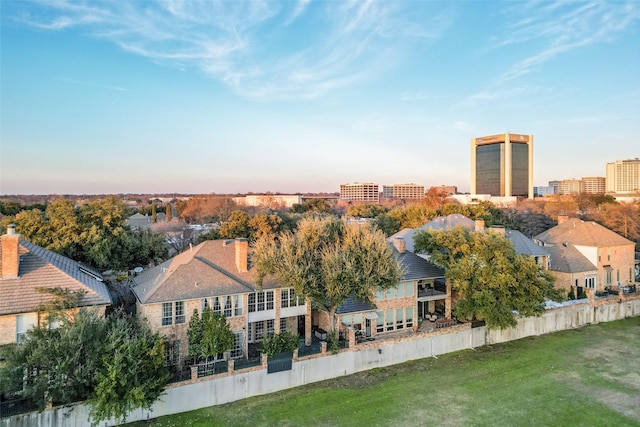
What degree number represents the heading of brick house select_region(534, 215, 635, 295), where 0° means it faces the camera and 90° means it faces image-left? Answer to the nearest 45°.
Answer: approximately 135°

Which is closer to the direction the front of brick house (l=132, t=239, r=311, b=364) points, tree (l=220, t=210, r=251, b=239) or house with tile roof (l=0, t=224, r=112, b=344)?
the tree

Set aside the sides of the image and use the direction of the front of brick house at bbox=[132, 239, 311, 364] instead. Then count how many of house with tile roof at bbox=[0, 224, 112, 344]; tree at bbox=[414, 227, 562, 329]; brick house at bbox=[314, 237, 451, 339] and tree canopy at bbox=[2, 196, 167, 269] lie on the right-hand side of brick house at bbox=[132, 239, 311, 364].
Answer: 2

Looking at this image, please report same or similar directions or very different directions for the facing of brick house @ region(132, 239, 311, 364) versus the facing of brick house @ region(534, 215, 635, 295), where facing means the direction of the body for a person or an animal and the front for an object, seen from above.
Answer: same or similar directions

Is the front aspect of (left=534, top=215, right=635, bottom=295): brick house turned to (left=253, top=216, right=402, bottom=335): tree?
no

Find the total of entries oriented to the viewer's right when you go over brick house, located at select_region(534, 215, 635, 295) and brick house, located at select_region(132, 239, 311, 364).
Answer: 0

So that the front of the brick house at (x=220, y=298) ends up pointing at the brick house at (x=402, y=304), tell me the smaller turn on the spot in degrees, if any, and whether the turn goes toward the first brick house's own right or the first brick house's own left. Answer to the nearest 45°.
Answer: approximately 90° to the first brick house's own right

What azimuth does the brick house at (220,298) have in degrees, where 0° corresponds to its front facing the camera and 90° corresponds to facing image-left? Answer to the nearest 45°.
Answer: approximately 180°

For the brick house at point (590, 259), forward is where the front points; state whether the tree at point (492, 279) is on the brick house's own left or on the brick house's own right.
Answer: on the brick house's own left

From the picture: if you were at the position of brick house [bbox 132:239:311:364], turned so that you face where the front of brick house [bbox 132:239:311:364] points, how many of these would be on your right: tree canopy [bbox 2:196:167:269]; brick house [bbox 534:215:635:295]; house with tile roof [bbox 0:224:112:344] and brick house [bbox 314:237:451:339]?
2

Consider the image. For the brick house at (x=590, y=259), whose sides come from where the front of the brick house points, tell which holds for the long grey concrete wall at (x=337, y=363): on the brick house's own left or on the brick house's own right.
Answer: on the brick house's own left

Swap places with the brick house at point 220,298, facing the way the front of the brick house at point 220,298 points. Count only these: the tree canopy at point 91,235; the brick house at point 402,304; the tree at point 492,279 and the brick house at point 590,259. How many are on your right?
3

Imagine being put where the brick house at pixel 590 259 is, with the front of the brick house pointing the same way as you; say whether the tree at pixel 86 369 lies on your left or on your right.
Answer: on your left

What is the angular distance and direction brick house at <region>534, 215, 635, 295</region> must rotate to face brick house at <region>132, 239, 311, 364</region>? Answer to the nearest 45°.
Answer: approximately 90° to its left

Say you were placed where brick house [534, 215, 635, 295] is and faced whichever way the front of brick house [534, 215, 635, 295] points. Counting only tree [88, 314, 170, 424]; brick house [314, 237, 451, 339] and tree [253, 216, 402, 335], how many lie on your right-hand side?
0

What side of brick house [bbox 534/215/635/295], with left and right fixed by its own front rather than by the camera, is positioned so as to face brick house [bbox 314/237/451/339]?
left

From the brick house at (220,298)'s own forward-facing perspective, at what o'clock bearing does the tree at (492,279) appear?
The tree is roughly at 3 o'clock from the brick house.
